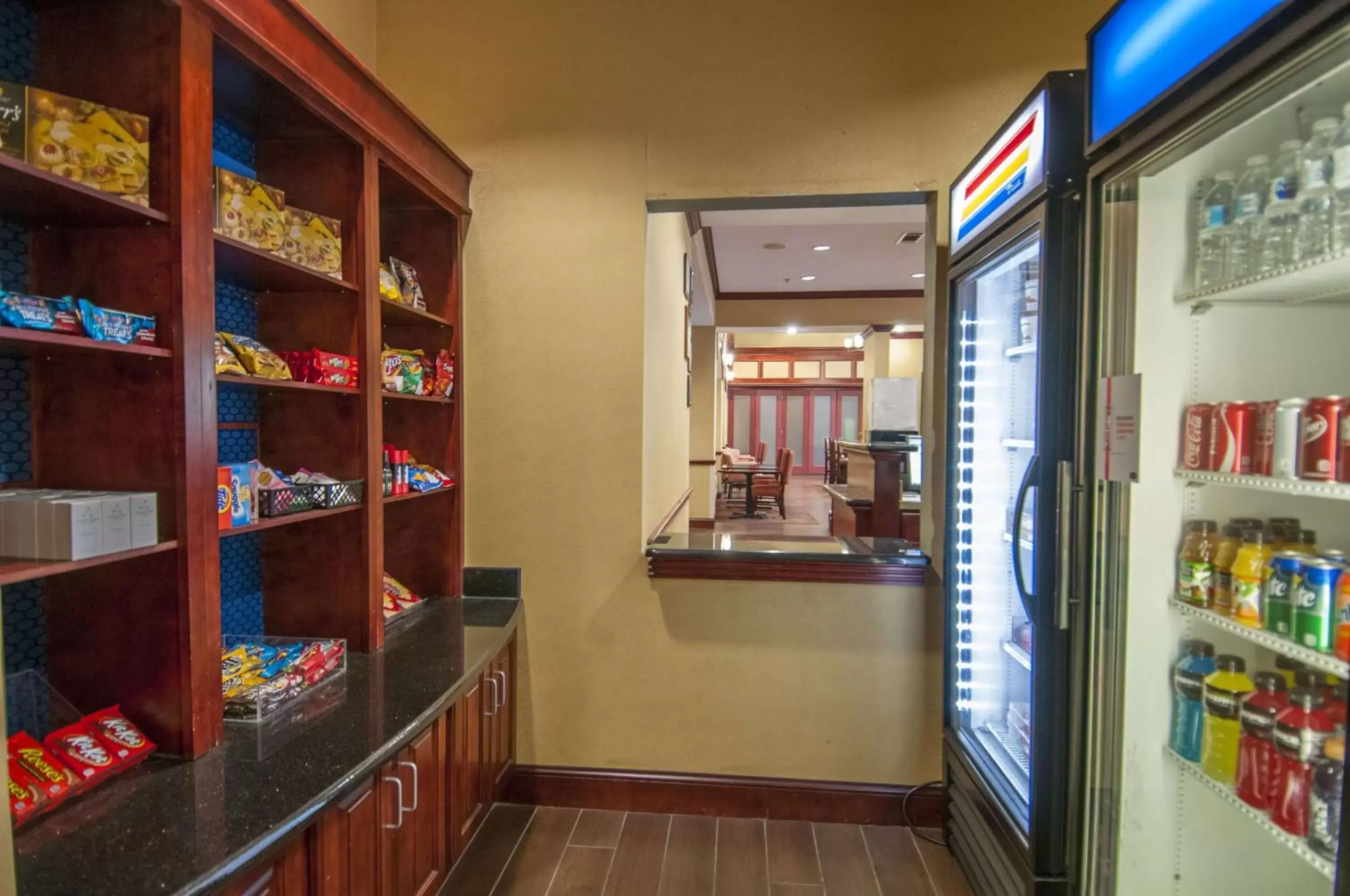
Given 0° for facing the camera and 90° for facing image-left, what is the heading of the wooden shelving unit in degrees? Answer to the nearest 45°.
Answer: approximately 315°

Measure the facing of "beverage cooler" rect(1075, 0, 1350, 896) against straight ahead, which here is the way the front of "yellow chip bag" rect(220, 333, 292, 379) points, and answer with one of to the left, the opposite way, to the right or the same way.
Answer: the opposite way

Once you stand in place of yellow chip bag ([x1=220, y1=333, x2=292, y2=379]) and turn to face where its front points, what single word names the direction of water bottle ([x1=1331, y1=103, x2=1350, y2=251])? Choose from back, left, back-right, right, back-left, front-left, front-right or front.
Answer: front

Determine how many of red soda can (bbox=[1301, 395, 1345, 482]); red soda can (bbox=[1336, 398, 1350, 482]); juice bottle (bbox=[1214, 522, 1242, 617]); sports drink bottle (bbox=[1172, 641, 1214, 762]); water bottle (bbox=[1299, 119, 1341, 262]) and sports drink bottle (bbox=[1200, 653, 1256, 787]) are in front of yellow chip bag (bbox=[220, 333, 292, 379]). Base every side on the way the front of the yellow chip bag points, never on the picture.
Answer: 6

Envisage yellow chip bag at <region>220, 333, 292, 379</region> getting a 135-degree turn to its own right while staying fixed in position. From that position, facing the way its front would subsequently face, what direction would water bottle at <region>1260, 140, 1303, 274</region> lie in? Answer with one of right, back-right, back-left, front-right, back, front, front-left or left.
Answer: back-left

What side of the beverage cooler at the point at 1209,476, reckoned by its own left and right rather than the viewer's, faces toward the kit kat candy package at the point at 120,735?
front

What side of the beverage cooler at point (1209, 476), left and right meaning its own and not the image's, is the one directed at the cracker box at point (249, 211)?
front

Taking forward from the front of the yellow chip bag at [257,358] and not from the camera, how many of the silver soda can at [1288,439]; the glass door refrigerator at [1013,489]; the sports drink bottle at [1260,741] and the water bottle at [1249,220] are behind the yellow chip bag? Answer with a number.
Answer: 0

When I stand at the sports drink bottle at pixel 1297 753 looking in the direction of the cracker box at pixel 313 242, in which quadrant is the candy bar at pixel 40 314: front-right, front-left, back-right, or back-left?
front-left

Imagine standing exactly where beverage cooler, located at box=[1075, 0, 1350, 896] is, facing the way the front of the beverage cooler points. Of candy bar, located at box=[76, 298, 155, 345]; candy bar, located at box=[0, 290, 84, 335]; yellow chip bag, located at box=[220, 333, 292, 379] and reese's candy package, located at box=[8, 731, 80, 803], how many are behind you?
0

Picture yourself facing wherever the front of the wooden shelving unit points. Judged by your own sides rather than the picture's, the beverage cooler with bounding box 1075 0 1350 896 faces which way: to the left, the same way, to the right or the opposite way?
the opposite way

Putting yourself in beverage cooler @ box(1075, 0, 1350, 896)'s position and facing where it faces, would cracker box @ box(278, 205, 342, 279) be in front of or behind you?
in front

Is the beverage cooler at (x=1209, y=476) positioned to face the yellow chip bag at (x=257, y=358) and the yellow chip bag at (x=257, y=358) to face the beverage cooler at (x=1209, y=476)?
yes

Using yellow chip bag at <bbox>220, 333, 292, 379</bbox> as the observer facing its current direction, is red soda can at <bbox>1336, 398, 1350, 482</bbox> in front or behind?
in front

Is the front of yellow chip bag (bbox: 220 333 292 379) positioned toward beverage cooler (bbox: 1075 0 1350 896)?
yes

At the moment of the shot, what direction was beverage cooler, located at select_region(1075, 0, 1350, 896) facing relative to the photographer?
facing the viewer and to the left of the viewer

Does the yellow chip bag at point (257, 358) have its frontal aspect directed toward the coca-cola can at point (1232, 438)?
yes
